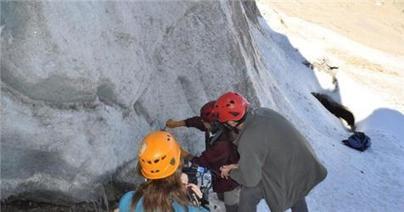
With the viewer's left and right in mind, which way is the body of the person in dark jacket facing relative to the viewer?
facing to the left of the viewer

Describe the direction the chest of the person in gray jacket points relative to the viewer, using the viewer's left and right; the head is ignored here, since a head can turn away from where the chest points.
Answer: facing to the left of the viewer

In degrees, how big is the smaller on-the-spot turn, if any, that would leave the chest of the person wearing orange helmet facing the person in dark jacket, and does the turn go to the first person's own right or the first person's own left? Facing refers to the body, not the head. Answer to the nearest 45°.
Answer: approximately 45° to the first person's own right

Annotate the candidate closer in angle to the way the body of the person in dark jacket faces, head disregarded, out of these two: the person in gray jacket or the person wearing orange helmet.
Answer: the person wearing orange helmet

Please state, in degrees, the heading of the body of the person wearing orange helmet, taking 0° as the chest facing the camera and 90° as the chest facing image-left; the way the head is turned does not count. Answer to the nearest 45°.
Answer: approximately 180°

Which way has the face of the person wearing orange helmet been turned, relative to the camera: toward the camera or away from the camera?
away from the camera

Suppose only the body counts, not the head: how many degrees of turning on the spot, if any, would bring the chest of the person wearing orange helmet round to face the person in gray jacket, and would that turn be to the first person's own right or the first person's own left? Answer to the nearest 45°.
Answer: approximately 45° to the first person's own right
